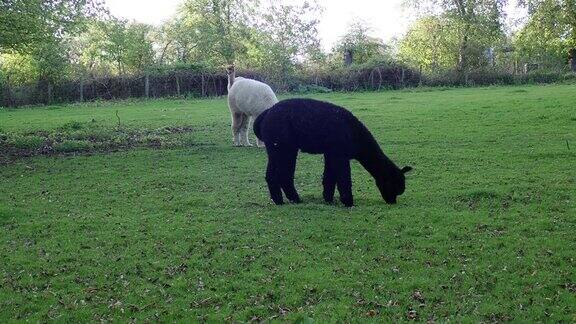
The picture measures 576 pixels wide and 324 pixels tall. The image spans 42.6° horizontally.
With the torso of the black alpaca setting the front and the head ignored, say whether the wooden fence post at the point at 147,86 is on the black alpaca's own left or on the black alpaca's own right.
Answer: on the black alpaca's own left

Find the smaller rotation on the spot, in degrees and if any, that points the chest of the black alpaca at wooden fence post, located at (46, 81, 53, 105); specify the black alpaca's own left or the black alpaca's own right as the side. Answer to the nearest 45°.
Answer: approximately 135° to the black alpaca's own left

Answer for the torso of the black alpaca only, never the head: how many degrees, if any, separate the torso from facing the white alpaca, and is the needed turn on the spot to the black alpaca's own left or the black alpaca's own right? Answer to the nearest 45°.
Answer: approximately 90° to the black alpaca's own left

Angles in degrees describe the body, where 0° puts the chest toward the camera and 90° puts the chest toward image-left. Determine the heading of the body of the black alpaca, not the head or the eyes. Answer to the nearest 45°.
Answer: approximately 270°

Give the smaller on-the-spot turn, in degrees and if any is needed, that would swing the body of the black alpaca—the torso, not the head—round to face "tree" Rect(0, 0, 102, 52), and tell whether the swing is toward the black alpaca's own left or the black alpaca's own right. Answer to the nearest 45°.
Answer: approximately 135° to the black alpaca's own left
